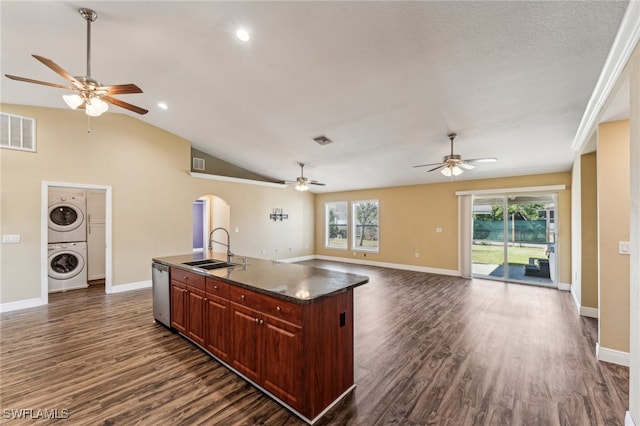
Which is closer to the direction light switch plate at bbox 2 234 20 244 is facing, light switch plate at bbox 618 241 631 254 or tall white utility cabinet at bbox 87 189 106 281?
the light switch plate

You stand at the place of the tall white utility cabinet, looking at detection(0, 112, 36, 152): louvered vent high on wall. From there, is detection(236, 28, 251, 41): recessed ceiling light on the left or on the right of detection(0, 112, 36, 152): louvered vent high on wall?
left

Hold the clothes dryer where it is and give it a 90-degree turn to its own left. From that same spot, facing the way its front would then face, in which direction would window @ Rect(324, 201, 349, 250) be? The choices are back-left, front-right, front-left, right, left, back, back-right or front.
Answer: front

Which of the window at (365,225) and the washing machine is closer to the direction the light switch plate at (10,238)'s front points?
the window

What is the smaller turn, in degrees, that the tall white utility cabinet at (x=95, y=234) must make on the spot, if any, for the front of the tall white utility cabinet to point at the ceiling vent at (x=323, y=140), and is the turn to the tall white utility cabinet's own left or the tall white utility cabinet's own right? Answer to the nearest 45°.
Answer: approximately 45° to the tall white utility cabinet's own left

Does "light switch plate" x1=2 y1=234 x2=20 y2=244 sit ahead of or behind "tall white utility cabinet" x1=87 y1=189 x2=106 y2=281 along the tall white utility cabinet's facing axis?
ahead

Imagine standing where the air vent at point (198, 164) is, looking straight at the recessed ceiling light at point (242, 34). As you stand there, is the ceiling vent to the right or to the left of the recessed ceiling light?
left

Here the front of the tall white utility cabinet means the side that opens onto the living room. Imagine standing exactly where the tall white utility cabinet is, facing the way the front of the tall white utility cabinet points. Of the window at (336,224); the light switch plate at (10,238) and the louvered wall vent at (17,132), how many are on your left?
1
